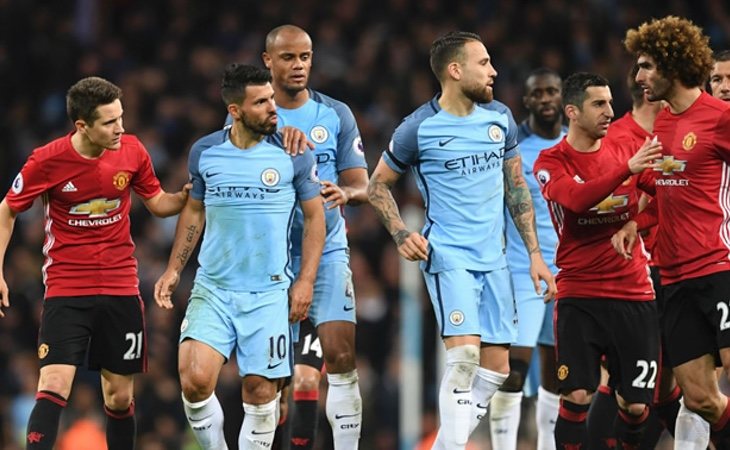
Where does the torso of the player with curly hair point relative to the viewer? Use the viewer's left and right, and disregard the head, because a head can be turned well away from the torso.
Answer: facing the viewer and to the left of the viewer

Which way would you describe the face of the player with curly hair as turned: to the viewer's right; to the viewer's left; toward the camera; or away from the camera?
to the viewer's left
